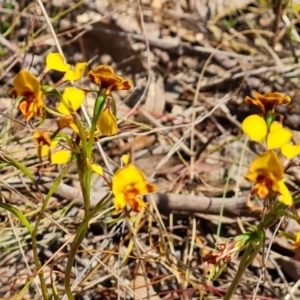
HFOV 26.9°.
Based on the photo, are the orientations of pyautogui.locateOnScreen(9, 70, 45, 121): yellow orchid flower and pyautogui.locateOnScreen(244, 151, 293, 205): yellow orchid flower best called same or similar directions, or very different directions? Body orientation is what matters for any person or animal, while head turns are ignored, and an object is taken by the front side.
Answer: same or similar directions

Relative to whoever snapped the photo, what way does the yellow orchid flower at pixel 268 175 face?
facing the viewer and to the left of the viewer

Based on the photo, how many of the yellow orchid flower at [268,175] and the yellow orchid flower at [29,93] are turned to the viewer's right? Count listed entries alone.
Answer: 0

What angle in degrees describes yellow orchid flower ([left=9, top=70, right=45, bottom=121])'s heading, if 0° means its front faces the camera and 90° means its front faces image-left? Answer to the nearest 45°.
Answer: approximately 45°
